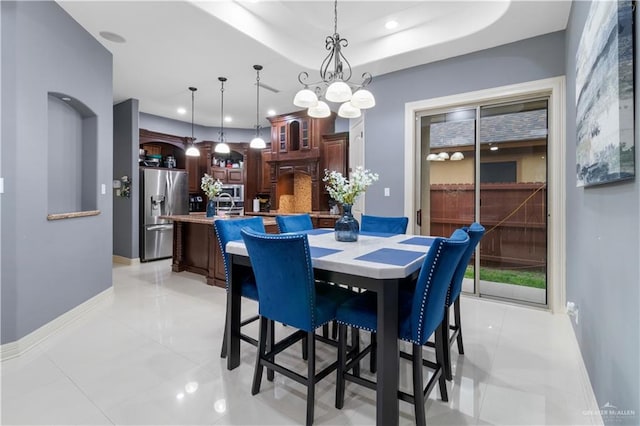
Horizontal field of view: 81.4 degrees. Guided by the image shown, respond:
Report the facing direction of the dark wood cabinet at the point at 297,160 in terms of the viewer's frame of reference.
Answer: facing the viewer

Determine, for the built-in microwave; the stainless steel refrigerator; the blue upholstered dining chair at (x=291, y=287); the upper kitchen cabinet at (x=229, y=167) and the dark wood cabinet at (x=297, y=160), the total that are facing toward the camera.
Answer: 4

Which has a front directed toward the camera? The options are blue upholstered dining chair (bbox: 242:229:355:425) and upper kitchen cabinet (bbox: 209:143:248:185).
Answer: the upper kitchen cabinet

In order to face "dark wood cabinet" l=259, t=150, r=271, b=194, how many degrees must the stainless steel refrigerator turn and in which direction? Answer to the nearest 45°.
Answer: approximately 90° to its left

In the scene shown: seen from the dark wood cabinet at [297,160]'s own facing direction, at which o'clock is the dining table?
The dining table is roughly at 12 o'clock from the dark wood cabinet.

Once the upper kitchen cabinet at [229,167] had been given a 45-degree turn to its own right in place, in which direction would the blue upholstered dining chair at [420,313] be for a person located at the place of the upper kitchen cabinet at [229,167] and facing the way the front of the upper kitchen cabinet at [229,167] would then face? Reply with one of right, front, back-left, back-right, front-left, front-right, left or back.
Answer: front-left

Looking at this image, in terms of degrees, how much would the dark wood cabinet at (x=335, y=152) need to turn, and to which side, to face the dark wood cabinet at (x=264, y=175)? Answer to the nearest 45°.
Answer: approximately 90° to its right

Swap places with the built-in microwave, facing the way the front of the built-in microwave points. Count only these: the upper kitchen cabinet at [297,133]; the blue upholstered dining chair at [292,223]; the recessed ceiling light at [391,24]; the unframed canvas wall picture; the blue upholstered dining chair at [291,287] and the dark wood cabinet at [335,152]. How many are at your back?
0

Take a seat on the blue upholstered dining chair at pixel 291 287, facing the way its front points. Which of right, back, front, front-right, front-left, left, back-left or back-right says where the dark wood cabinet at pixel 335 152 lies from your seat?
front-left

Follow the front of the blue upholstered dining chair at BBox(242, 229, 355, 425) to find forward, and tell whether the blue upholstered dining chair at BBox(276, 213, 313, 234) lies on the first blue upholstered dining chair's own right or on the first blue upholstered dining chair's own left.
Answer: on the first blue upholstered dining chair's own left

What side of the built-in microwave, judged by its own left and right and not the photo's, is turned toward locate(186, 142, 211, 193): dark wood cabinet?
right

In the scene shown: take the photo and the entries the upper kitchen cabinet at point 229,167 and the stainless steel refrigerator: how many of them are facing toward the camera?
2

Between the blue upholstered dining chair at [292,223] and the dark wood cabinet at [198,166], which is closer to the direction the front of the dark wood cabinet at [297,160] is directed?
the blue upholstered dining chair

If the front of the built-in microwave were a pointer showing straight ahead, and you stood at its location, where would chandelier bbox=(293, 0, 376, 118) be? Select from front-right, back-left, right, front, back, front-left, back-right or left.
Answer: front

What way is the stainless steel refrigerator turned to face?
toward the camera

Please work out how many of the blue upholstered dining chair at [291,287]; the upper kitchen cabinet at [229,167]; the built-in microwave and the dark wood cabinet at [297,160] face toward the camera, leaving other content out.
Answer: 3

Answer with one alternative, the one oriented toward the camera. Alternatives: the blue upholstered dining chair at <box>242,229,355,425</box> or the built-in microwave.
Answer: the built-in microwave

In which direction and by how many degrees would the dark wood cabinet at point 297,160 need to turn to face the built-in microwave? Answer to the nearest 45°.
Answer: approximately 135° to its right

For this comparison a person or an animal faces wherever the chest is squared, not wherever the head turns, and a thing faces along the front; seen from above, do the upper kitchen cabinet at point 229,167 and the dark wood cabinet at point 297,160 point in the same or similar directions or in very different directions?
same or similar directions
